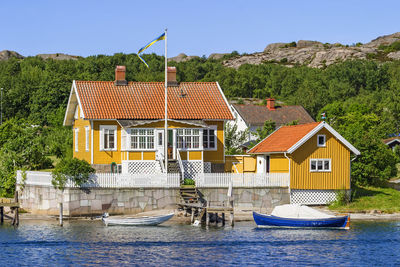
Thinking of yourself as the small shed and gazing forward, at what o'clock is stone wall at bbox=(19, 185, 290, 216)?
The stone wall is roughly at 1 o'clock from the small shed.

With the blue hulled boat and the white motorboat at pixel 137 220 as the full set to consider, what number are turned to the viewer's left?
1

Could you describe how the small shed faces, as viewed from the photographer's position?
facing the viewer and to the left of the viewer

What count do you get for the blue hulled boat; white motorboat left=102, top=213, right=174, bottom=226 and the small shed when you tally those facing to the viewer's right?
1

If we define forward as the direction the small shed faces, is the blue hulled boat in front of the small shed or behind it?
in front

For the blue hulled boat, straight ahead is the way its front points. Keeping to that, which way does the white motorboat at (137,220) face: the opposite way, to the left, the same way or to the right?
the opposite way
